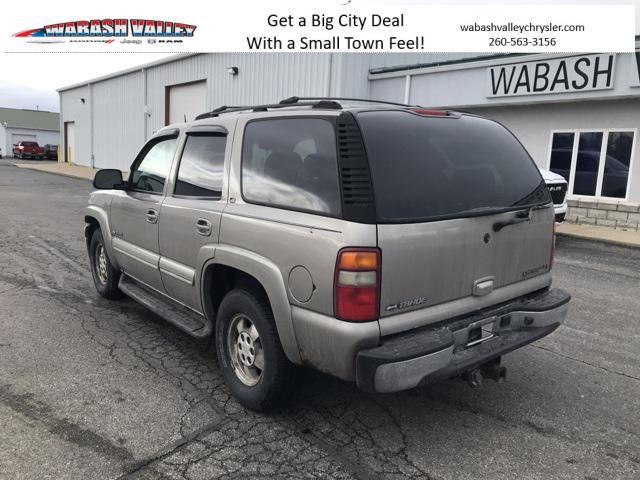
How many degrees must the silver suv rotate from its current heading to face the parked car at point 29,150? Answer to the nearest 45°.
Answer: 0° — it already faces it

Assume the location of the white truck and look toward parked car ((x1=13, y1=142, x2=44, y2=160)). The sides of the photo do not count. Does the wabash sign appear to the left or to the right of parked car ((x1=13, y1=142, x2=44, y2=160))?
right

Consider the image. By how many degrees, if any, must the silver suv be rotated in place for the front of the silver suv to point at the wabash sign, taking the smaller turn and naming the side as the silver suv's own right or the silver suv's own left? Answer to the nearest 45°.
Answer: approximately 90° to the silver suv's own right

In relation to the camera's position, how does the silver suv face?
facing away from the viewer and to the left of the viewer

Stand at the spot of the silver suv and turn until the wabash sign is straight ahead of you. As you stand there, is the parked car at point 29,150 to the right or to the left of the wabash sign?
left

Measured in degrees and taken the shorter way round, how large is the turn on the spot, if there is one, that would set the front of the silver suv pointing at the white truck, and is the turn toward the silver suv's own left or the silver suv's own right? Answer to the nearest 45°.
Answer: approximately 90° to the silver suv's own right

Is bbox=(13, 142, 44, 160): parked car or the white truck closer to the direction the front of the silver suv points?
the parked car
